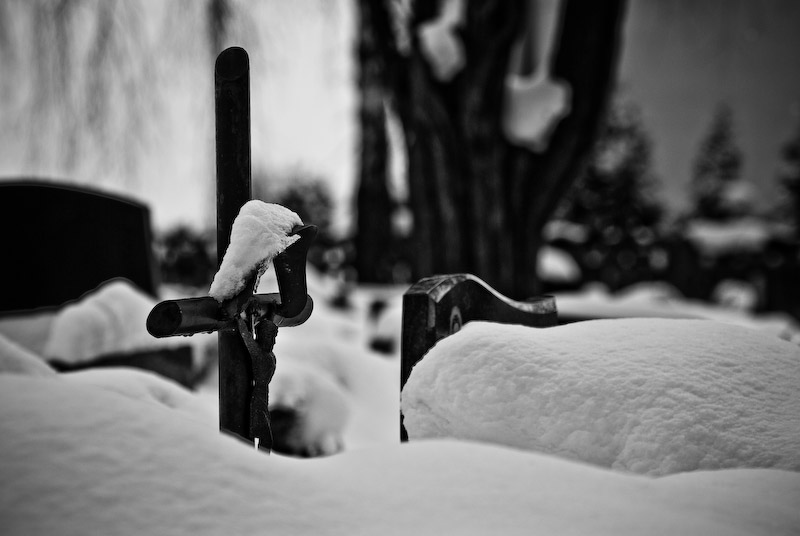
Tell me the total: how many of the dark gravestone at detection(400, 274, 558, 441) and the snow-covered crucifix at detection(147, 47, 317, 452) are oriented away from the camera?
0

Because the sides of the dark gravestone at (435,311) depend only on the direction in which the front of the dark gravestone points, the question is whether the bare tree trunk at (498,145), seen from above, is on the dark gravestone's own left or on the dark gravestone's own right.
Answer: on the dark gravestone's own left

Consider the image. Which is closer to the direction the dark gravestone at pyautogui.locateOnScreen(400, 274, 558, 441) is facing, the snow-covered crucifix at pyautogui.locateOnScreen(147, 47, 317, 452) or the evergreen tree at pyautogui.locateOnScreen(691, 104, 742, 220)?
the snow-covered crucifix

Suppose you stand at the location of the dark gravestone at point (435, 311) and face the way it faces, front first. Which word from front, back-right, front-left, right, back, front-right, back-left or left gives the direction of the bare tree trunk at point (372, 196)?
back-left

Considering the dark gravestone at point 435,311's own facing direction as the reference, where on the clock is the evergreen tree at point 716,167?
The evergreen tree is roughly at 8 o'clock from the dark gravestone.

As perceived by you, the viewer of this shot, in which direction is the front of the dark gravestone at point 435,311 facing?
facing the viewer and to the right of the viewer
